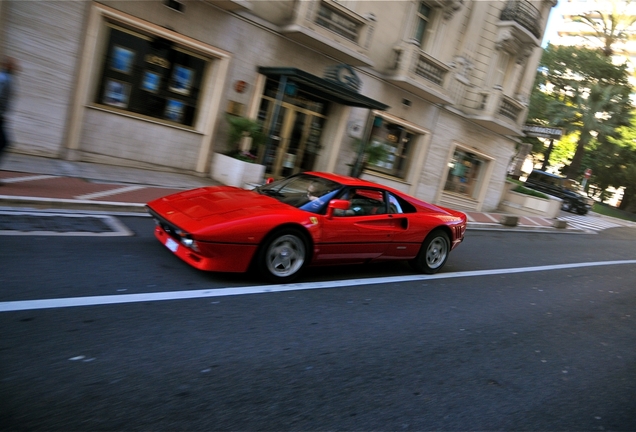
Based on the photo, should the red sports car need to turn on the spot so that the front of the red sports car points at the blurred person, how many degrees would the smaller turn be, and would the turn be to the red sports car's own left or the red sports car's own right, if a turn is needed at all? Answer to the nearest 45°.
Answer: approximately 45° to the red sports car's own right

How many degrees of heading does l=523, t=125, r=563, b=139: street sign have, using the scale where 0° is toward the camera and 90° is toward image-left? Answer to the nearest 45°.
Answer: approximately 0°

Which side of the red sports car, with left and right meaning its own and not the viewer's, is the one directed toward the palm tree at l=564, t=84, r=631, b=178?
back

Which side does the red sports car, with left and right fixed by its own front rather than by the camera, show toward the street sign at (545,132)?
back

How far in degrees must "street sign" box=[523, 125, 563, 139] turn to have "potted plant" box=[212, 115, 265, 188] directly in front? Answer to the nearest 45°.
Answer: approximately 45° to its right

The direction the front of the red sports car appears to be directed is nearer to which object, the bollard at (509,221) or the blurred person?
the blurred person

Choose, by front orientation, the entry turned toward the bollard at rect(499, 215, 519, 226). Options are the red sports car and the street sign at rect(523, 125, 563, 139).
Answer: the street sign

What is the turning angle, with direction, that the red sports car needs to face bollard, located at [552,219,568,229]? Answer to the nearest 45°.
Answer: approximately 180°

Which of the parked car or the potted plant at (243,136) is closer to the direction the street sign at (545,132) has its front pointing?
the potted plant

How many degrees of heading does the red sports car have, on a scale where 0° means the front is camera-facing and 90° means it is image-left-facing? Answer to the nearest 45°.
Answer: approximately 45°

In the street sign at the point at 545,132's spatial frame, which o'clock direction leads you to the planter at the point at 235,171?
The planter is roughly at 1 o'clock from the street sign.
